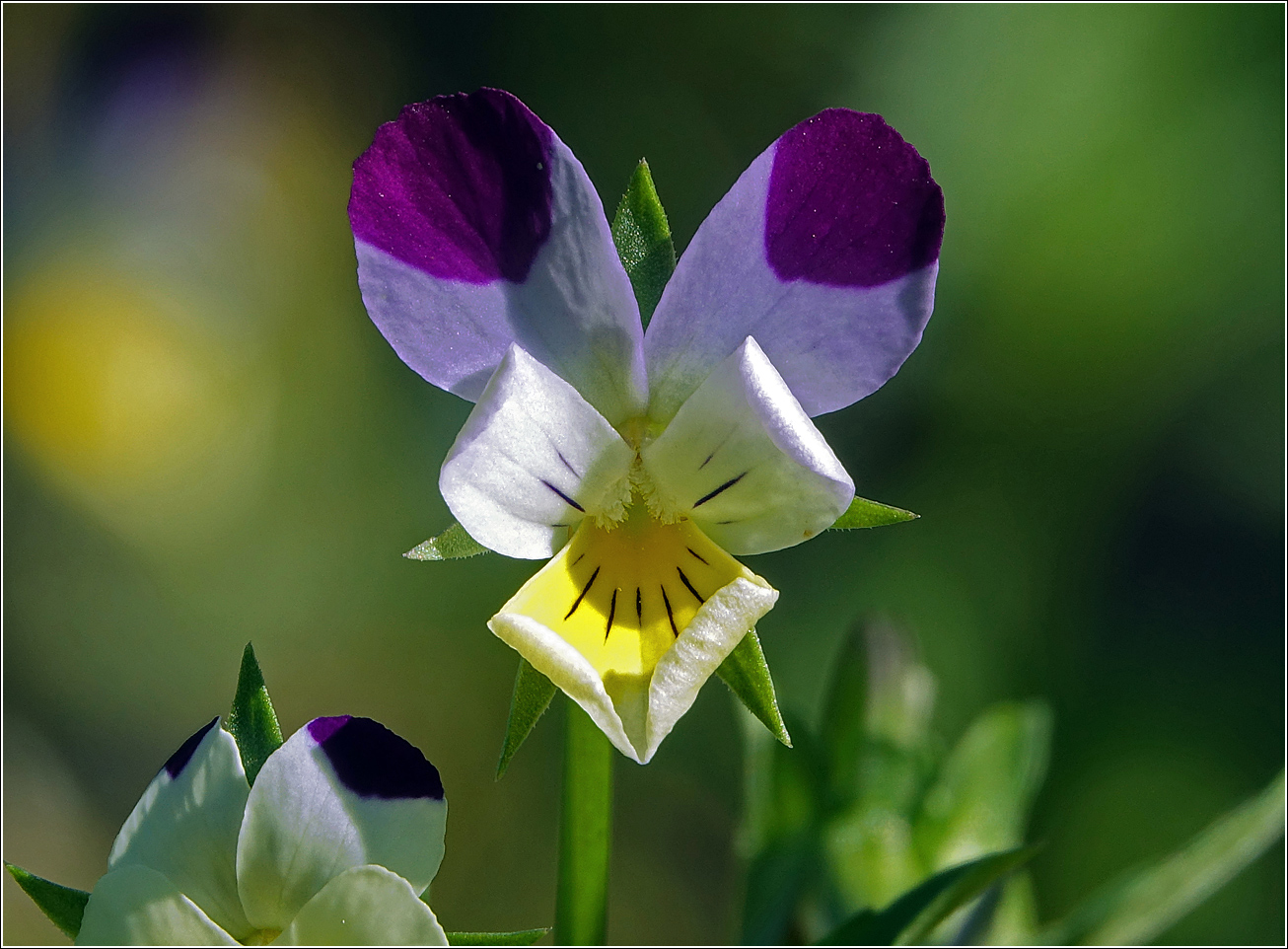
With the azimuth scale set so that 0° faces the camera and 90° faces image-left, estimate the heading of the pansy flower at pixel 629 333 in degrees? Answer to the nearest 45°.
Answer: approximately 0°

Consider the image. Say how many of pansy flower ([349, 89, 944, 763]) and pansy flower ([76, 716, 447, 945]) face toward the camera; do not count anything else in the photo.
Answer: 2

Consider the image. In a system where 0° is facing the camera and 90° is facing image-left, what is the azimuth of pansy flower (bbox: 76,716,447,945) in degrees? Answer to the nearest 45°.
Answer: approximately 0°

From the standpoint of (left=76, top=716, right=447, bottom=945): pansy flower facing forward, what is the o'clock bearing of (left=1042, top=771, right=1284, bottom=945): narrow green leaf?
The narrow green leaf is roughly at 8 o'clock from the pansy flower.

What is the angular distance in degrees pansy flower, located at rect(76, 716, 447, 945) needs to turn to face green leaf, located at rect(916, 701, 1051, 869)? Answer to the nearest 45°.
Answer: approximately 135° to its left
